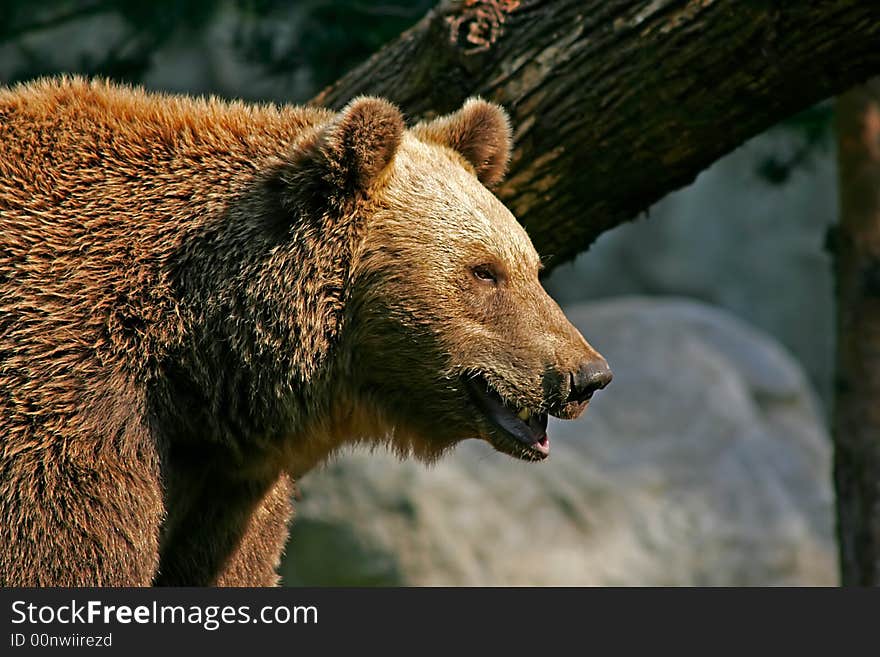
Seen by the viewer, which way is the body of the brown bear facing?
to the viewer's right

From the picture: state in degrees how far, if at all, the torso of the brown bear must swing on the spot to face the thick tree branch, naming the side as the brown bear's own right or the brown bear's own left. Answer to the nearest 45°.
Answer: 0° — it already faces it
